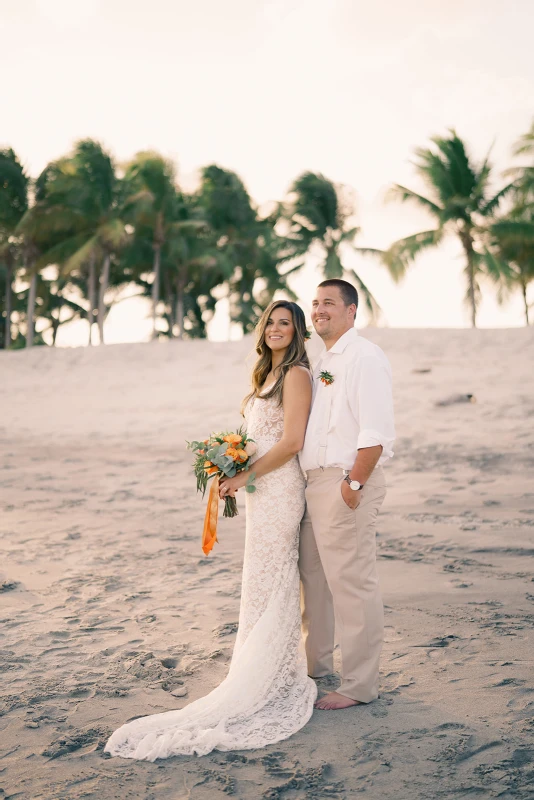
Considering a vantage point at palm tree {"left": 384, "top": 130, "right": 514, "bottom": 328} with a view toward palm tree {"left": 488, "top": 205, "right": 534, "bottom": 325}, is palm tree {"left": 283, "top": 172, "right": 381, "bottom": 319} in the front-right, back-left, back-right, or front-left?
back-left

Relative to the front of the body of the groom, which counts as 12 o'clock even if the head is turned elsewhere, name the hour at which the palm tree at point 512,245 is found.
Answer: The palm tree is roughly at 5 o'clock from the groom.

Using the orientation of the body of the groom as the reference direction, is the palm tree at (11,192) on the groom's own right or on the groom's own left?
on the groom's own right

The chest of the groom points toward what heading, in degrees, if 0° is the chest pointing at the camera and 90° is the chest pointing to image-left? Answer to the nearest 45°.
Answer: approximately 45°

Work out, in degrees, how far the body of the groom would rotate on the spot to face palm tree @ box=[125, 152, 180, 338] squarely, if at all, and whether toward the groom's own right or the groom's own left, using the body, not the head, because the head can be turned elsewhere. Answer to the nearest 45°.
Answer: approximately 135° to the groom's own right

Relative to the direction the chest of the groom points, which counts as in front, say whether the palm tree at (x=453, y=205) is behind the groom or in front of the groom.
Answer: behind

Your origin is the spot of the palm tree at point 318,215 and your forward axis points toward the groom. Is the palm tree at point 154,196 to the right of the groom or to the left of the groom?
right

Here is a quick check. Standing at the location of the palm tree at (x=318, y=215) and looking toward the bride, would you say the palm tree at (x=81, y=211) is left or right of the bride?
right
